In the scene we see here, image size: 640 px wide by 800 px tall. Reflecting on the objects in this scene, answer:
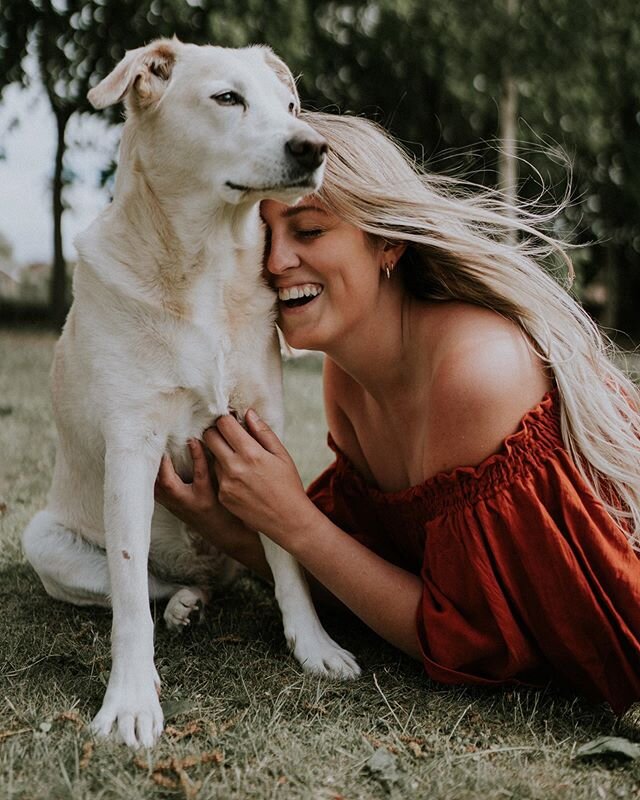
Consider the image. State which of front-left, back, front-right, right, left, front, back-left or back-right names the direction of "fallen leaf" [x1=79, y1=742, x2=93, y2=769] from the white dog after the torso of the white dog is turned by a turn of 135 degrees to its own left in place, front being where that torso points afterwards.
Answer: back

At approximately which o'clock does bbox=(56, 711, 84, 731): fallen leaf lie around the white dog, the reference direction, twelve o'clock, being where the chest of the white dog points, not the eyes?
The fallen leaf is roughly at 2 o'clock from the white dog.

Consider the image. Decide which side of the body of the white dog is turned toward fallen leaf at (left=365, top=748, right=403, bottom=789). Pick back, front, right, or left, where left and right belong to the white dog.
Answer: front

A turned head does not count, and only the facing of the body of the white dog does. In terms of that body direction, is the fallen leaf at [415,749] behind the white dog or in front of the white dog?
in front

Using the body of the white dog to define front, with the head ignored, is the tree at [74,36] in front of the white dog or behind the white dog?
behind

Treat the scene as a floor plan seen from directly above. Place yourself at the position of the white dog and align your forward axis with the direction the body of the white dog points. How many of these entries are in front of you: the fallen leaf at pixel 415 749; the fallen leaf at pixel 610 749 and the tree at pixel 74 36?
2

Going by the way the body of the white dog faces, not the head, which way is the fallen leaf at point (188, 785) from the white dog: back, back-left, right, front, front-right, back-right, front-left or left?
front-right

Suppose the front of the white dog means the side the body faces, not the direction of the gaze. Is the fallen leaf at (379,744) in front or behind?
in front

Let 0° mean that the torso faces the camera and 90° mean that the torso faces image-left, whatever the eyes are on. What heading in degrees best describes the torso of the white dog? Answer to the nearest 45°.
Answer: approximately 315°
